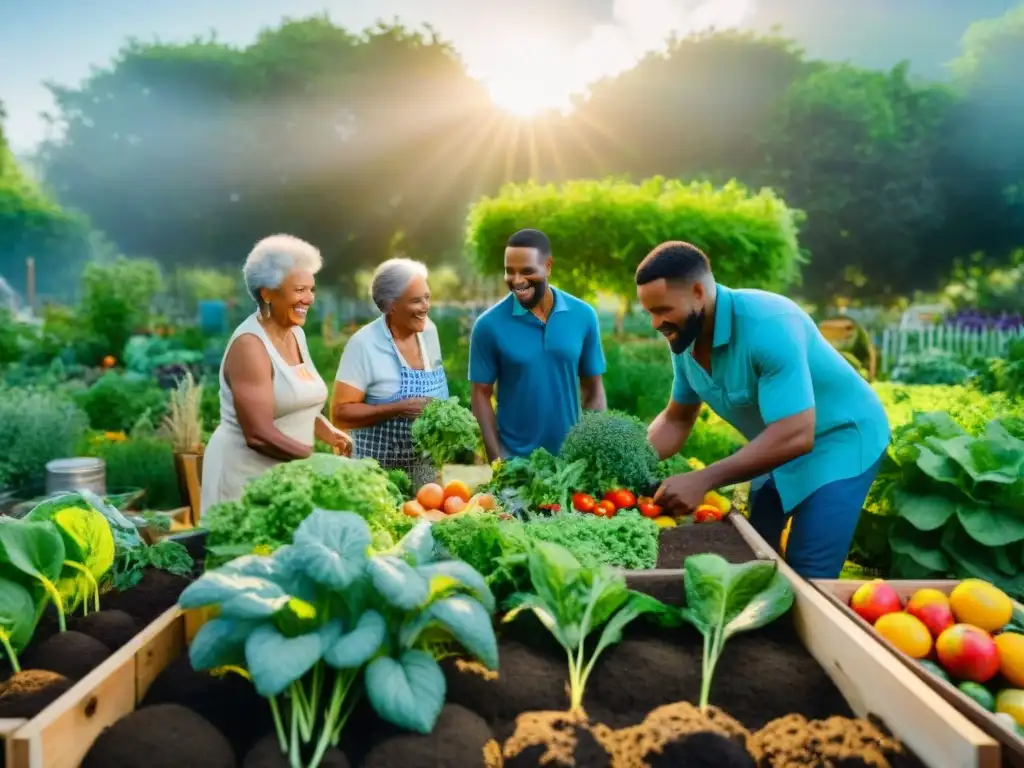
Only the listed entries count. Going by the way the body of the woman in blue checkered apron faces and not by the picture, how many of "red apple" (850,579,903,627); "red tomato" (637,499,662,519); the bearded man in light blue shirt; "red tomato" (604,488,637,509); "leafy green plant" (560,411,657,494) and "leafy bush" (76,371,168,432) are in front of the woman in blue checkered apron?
5

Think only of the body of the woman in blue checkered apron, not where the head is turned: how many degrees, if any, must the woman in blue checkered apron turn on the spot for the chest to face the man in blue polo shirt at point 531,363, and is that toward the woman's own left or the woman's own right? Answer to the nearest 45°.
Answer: approximately 45° to the woman's own left

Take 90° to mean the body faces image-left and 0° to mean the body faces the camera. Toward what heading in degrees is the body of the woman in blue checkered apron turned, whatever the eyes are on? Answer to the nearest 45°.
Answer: approximately 315°

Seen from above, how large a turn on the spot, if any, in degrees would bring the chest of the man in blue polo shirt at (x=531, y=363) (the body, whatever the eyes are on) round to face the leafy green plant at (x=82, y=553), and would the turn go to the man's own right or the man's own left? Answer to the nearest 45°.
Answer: approximately 45° to the man's own right

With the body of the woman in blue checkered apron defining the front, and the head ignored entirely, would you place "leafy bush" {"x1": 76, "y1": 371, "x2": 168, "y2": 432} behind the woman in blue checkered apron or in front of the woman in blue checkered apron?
behind

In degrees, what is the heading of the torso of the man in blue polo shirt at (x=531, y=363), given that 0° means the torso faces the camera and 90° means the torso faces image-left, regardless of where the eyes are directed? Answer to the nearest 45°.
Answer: approximately 0°

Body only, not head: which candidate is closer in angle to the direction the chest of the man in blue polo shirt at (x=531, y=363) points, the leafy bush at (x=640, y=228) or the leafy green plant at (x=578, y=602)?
the leafy green plant

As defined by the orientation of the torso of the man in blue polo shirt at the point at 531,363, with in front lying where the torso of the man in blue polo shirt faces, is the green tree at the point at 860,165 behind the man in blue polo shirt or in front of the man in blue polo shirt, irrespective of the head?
behind

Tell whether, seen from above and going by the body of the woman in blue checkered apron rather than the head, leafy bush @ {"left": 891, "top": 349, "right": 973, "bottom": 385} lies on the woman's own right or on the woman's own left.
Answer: on the woman's own left
